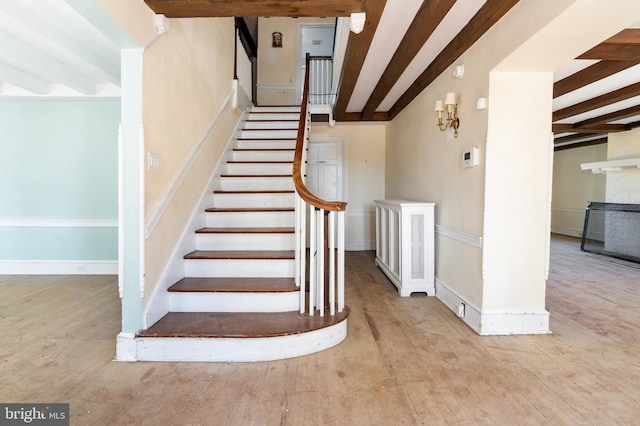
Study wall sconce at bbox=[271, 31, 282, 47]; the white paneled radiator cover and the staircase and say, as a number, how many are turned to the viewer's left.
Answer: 1

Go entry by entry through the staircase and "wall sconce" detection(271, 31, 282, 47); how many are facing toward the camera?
2

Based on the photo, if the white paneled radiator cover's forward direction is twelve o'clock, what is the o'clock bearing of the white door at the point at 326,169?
The white door is roughly at 2 o'clock from the white paneled radiator cover.

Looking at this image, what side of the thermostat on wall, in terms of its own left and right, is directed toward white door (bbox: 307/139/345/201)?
right

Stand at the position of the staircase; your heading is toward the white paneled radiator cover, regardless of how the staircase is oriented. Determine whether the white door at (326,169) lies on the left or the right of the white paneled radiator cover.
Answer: left

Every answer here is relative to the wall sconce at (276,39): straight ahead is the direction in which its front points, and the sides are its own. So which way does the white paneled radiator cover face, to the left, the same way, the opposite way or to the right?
to the right

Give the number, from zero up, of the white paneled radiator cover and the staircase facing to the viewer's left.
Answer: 1

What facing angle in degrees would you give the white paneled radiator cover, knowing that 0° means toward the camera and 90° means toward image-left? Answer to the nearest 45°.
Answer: approximately 90°

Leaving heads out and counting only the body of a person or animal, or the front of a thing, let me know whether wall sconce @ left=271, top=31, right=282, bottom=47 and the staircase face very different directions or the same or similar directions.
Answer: same or similar directions

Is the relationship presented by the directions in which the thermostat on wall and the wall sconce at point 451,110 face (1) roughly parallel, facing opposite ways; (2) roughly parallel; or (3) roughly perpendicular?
roughly parallel

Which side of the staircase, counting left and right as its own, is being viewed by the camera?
front

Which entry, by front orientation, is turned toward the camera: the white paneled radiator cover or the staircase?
the staircase
